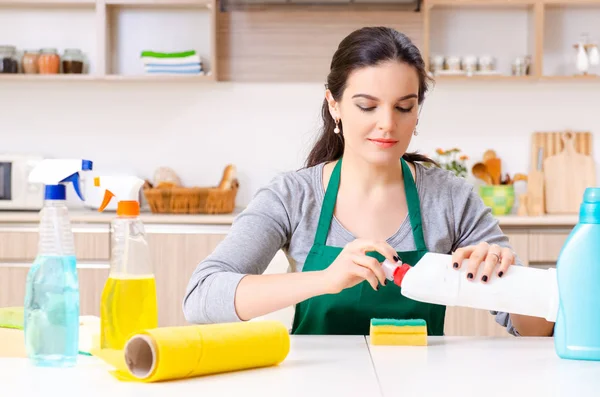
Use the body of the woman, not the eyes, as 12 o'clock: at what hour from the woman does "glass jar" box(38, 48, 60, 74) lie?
The glass jar is roughly at 5 o'clock from the woman.

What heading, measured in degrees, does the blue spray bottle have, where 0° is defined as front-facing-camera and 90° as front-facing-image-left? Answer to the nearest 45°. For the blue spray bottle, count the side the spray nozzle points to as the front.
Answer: approximately 270°

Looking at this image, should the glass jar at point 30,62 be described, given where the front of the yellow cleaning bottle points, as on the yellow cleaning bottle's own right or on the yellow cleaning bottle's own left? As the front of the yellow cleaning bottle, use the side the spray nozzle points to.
on the yellow cleaning bottle's own right

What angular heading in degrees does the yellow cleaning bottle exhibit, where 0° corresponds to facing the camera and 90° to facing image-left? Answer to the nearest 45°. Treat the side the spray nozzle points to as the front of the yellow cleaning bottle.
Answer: approximately 90°

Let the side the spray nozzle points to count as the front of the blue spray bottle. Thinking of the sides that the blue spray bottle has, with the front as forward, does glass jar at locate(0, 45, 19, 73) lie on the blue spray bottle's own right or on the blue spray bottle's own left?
on the blue spray bottle's own left

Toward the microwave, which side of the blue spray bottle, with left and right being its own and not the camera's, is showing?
left

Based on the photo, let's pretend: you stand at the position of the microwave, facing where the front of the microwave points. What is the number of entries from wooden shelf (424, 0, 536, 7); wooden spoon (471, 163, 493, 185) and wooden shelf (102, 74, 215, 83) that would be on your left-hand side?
3

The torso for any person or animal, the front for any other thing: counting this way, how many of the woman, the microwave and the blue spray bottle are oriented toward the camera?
2

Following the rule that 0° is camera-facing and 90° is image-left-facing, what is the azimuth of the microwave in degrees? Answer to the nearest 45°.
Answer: approximately 0°

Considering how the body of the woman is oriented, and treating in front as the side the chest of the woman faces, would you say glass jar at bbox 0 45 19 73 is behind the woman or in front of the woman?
behind
